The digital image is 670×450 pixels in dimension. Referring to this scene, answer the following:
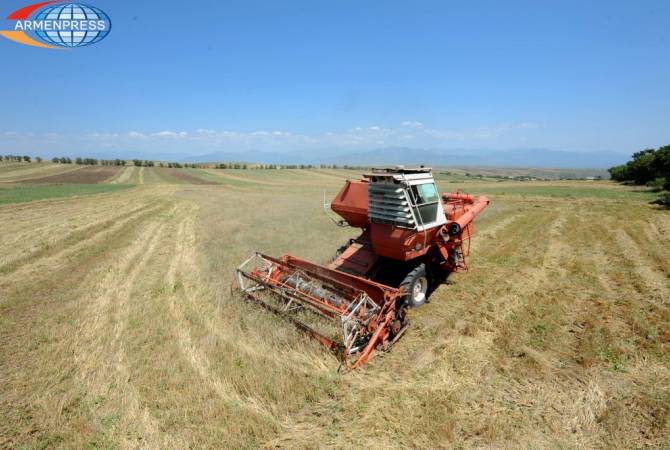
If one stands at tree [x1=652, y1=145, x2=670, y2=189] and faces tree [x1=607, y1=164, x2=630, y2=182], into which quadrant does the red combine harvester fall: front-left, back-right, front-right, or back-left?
back-left

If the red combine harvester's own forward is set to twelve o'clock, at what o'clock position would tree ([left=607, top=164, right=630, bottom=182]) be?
The tree is roughly at 6 o'clock from the red combine harvester.

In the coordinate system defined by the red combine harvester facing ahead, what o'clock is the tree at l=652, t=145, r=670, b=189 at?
The tree is roughly at 6 o'clock from the red combine harvester.

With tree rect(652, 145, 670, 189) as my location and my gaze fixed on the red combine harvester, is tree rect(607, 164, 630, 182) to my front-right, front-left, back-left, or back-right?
back-right

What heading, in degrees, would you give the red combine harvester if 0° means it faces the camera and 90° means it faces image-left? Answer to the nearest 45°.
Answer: approximately 45°
